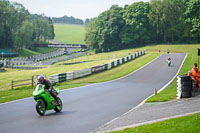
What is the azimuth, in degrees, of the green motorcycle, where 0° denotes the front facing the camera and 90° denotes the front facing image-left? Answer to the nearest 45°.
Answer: approximately 45°
